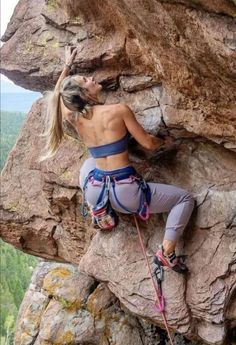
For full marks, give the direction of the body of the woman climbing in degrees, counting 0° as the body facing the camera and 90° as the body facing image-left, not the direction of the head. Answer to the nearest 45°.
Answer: approximately 180°
